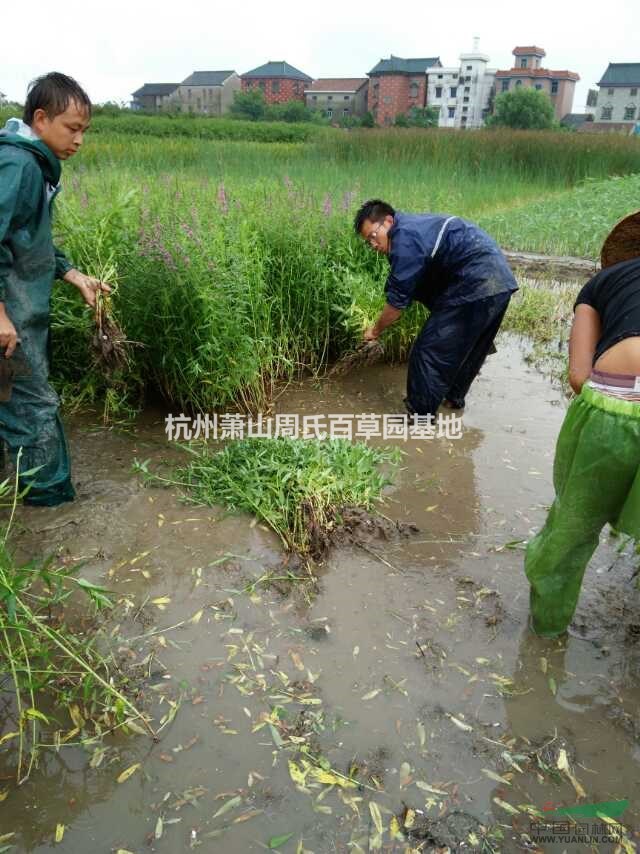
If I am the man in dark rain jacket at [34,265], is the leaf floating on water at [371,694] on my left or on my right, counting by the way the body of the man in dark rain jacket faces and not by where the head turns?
on my right

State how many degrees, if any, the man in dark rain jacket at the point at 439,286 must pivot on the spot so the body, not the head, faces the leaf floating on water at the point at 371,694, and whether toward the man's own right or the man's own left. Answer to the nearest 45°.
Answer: approximately 90° to the man's own left

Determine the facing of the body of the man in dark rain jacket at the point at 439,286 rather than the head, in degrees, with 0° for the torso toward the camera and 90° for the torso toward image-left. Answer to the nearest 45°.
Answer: approximately 90°

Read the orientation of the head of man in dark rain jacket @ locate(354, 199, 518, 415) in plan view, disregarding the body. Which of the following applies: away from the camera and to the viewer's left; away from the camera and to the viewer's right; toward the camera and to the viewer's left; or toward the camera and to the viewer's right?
toward the camera and to the viewer's left

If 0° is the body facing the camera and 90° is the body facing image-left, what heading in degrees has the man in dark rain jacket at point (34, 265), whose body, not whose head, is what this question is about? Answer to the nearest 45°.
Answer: approximately 270°

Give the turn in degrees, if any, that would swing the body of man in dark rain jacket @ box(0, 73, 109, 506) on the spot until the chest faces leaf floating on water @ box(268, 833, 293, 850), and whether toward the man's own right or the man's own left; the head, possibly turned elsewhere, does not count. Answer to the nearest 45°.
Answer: approximately 90° to the man's own right

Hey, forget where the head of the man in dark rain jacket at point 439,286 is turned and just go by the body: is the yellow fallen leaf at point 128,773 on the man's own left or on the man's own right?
on the man's own left

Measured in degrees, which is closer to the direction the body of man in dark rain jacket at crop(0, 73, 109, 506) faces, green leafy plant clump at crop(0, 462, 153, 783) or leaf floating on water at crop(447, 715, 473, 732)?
the leaf floating on water

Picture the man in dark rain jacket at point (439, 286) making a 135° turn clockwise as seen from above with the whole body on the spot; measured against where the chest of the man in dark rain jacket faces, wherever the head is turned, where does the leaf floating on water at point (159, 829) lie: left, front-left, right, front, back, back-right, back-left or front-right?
back-right

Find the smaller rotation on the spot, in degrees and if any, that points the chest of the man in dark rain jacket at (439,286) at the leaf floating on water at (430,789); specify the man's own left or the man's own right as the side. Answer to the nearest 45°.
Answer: approximately 90° to the man's own left

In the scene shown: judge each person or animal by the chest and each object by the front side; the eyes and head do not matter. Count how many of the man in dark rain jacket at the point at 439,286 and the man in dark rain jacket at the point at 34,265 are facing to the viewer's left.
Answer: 1

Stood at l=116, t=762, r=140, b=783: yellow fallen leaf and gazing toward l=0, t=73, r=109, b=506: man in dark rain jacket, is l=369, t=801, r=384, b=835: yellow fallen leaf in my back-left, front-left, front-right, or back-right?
back-right

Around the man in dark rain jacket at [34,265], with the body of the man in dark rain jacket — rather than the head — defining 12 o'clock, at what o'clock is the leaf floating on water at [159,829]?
The leaf floating on water is roughly at 3 o'clock from the man in dark rain jacket.
